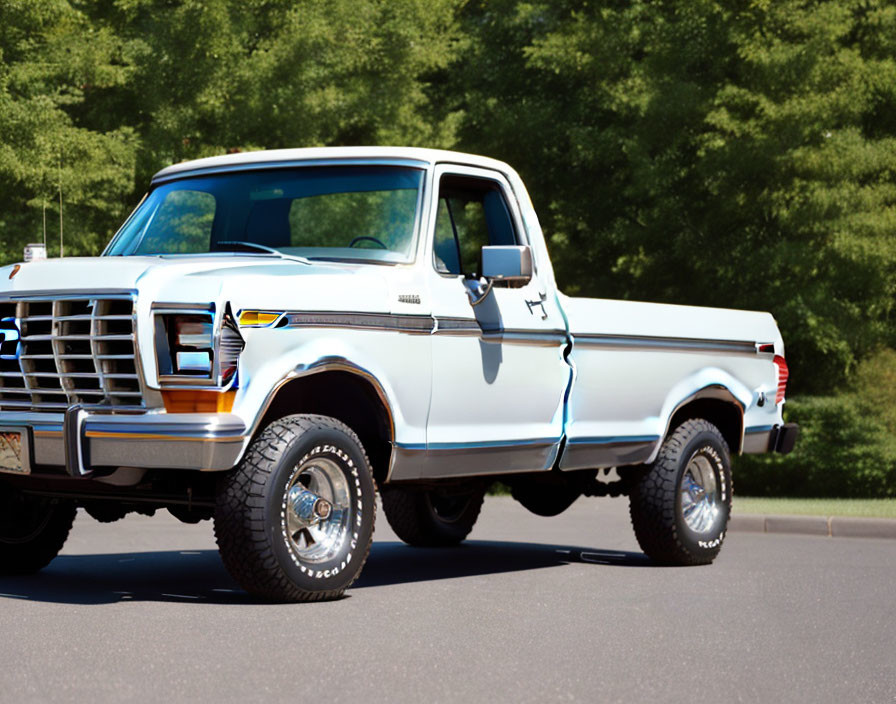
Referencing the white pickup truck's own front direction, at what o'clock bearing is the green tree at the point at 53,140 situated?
The green tree is roughly at 4 o'clock from the white pickup truck.

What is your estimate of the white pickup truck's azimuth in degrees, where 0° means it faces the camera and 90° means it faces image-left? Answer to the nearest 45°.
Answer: approximately 45°

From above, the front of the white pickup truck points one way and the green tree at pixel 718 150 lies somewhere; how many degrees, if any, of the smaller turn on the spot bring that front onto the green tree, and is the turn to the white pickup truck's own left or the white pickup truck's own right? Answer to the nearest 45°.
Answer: approximately 135° to the white pickup truck's own right
